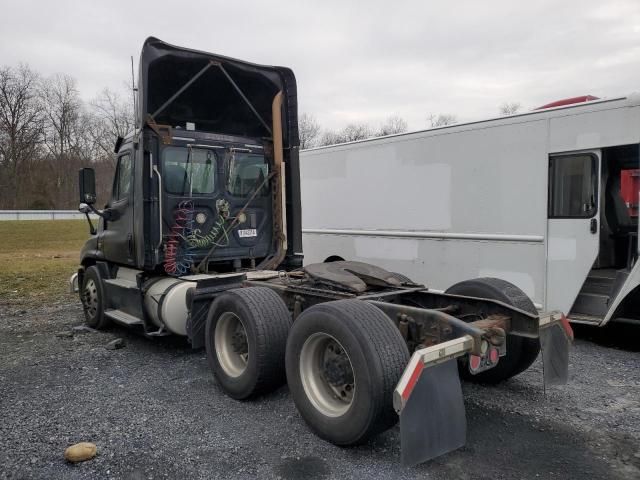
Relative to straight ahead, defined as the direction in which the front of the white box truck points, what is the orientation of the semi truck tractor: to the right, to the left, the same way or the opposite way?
the opposite way

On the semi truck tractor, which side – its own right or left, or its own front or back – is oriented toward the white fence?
front

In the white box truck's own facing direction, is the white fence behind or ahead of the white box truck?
behind

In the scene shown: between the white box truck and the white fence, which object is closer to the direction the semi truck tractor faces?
the white fence

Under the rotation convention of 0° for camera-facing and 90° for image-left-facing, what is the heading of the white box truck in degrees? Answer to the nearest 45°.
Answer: approximately 315°

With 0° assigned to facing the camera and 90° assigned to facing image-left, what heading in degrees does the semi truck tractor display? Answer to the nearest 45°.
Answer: approximately 135°

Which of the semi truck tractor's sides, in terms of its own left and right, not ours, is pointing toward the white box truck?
right
